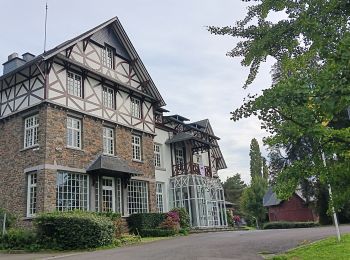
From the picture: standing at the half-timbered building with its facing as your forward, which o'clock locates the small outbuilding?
The small outbuilding is roughly at 9 o'clock from the half-timbered building.

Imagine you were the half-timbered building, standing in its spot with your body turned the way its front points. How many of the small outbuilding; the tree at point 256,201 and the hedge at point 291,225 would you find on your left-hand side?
3

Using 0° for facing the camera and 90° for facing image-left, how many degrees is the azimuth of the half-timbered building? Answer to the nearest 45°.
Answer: approximately 315°

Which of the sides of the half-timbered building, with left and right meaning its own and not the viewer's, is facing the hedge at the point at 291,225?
left

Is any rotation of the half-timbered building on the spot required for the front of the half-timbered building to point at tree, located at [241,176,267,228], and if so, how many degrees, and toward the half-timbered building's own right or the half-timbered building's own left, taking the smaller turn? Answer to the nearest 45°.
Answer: approximately 90° to the half-timbered building's own left
